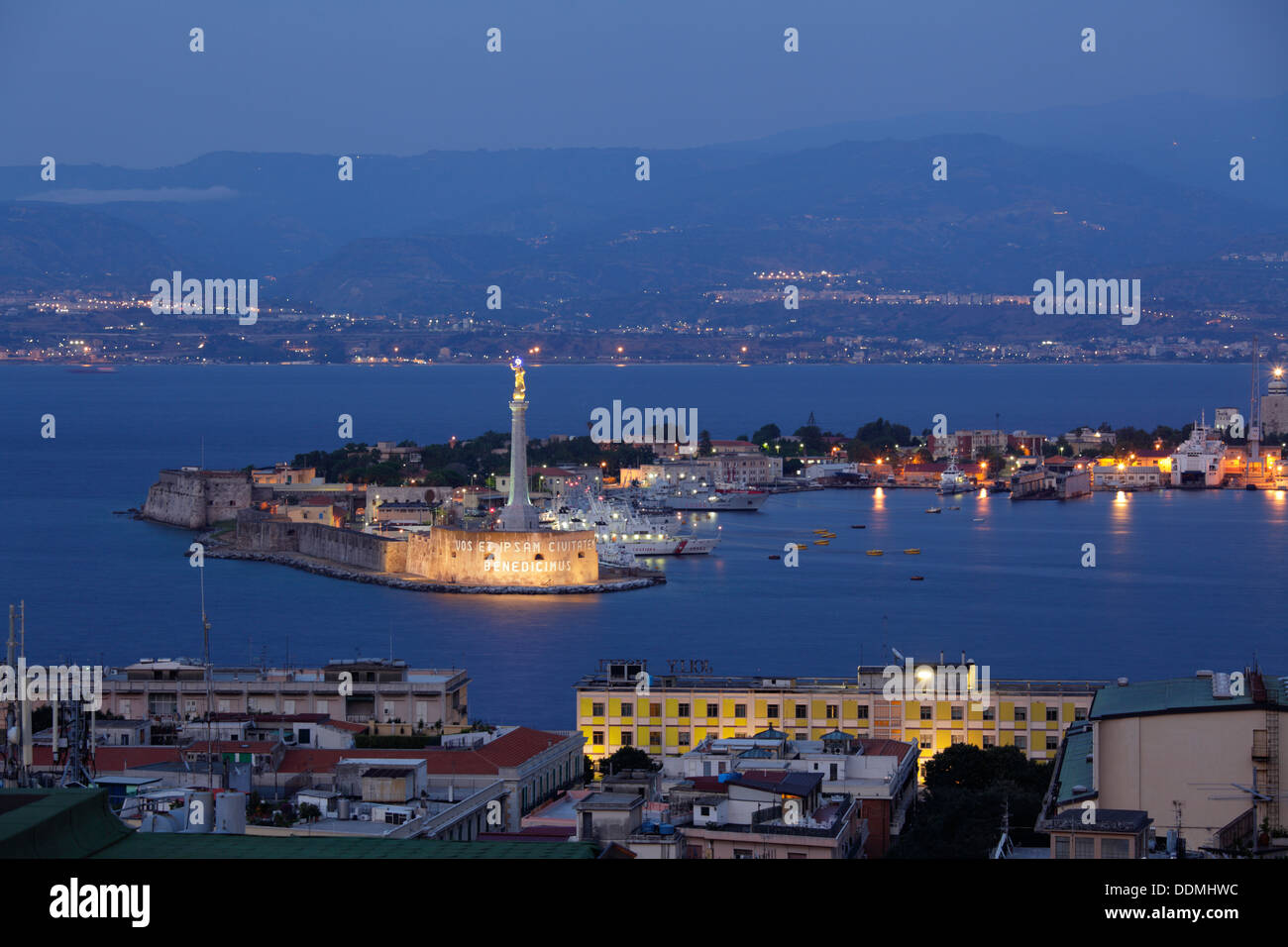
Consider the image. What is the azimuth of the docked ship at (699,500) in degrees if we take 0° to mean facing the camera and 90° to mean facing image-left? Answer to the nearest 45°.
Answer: approximately 270°

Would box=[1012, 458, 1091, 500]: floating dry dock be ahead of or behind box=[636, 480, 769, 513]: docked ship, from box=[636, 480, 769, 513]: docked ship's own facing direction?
ahead

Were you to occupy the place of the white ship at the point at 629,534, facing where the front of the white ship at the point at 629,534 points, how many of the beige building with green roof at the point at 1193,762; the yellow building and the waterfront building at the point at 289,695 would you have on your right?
3

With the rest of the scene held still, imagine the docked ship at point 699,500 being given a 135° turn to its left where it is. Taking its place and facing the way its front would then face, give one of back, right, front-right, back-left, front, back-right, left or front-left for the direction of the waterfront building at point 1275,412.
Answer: right

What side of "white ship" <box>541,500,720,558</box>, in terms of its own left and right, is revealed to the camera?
right

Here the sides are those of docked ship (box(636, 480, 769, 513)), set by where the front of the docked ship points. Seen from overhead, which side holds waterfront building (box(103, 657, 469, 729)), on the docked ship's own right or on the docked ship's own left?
on the docked ship's own right

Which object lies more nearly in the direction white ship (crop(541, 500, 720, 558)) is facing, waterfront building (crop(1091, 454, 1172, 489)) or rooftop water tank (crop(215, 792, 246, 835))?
the waterfront building

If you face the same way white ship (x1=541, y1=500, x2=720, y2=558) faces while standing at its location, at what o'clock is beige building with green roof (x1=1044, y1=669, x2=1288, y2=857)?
The beige building with green roof is roughly at 3 o'clock from the white ship.

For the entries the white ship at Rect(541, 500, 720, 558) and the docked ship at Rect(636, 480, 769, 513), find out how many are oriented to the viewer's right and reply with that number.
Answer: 2

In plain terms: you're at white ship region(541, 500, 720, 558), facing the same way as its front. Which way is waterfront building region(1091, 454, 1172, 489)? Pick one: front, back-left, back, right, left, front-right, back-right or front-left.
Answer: front-left

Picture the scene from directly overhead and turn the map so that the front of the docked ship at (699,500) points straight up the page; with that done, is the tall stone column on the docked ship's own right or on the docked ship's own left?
on the docked ship's own right

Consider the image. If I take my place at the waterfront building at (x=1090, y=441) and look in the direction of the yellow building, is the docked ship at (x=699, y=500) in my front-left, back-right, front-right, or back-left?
front-right

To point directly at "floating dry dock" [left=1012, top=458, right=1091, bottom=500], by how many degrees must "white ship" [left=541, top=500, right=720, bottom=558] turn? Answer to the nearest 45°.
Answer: approximately 45° to its left

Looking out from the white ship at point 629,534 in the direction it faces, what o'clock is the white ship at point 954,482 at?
the white ship at point 954,482 is roughly at 10 o'clock from the white ship at point 629,534.
